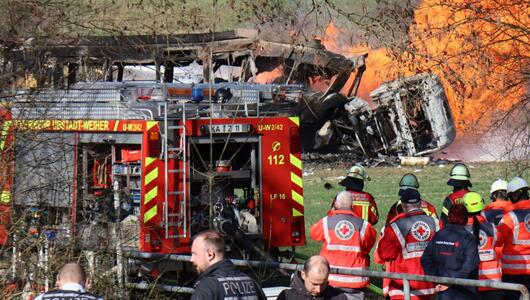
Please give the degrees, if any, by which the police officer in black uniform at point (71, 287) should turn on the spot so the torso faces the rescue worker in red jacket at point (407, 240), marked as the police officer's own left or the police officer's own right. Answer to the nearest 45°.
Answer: approximately 45° to the police officer's own right

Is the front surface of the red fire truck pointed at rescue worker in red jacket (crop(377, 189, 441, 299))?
no

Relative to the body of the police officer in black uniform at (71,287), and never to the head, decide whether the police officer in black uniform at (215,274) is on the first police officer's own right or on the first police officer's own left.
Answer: on the first police officer's own right

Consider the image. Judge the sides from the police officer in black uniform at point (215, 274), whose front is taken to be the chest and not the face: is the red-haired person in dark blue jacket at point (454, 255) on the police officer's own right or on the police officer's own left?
on the police officer's own right

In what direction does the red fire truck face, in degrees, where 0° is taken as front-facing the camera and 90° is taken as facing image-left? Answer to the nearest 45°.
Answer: approximately 135°

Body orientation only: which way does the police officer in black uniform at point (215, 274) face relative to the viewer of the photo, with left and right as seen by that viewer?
facing away from the viewer and to the left of the viewer

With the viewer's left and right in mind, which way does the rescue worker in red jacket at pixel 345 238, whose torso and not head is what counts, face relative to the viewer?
facing away from the viewer

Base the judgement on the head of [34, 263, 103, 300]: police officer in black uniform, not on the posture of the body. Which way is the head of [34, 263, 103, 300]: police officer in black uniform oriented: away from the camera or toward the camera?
away from the camera

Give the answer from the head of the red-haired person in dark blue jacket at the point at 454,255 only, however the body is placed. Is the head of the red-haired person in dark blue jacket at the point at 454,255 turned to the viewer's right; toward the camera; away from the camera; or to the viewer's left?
away from the camera

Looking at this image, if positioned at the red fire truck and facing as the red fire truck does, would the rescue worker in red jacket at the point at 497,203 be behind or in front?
behind

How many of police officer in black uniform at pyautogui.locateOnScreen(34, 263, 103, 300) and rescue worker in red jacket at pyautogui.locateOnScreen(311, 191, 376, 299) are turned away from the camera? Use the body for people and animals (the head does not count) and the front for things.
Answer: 2

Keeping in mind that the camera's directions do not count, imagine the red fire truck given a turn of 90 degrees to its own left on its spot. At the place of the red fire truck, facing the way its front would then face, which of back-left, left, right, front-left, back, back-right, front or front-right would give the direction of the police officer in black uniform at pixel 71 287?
front-left

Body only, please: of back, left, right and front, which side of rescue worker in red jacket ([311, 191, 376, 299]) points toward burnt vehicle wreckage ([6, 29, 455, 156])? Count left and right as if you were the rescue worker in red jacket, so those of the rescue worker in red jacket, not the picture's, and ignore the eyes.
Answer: front

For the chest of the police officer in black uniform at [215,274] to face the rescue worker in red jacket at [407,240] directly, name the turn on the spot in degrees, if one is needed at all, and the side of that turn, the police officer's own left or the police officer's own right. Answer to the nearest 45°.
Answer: approximately 90° to the police officer's own right

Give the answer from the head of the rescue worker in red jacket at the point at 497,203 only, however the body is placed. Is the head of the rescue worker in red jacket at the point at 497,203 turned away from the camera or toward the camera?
away from the camera

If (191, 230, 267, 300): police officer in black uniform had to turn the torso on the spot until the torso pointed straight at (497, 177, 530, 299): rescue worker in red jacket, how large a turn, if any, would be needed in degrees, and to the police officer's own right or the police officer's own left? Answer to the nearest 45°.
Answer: approximately 90° to the police officer's own right

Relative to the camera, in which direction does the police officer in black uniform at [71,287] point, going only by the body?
away from the camera
